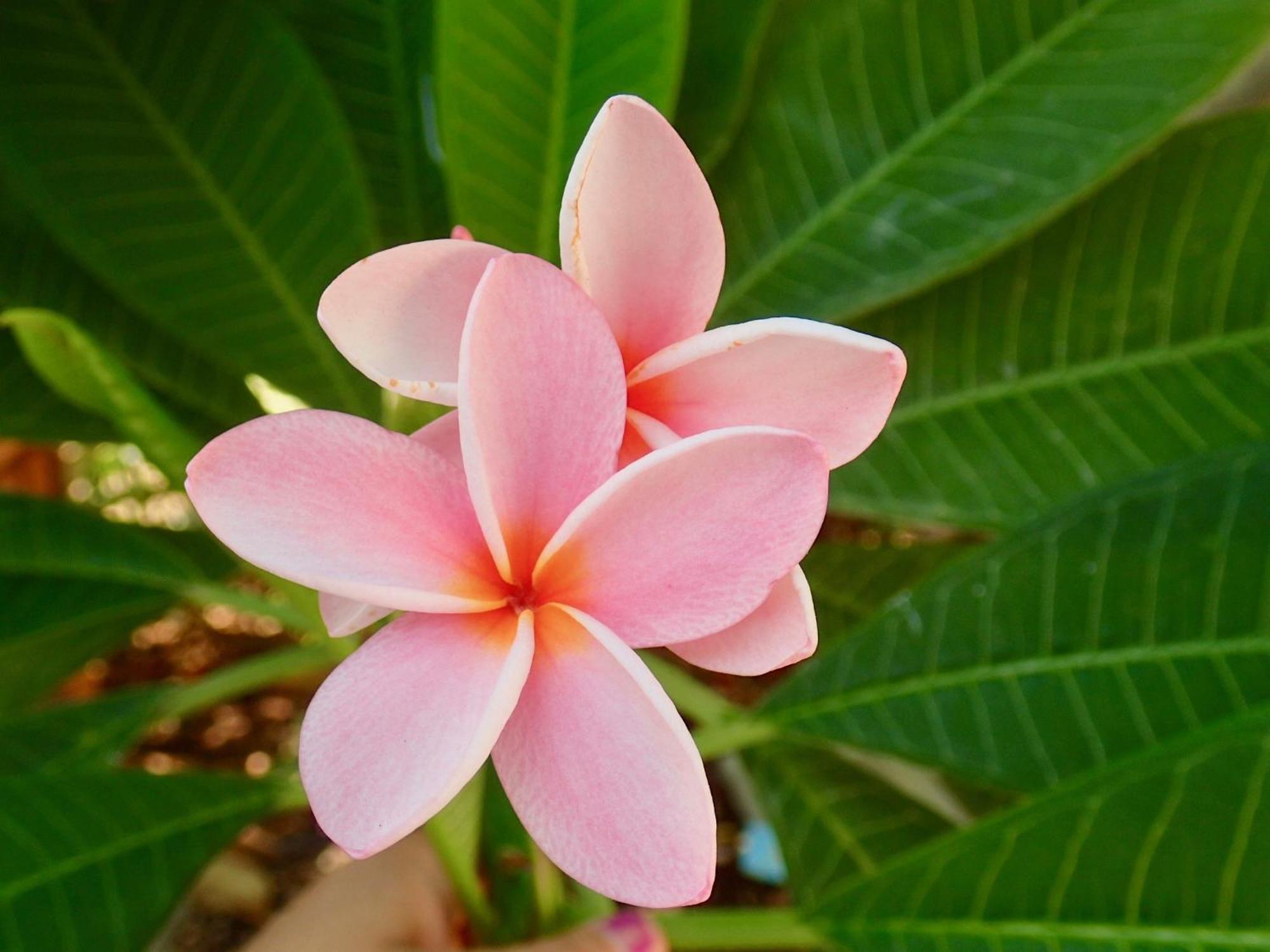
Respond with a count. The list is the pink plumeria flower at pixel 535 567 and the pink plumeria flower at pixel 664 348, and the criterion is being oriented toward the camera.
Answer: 2

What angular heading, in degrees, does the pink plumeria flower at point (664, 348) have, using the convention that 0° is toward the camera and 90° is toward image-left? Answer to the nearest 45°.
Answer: approximately 0°
